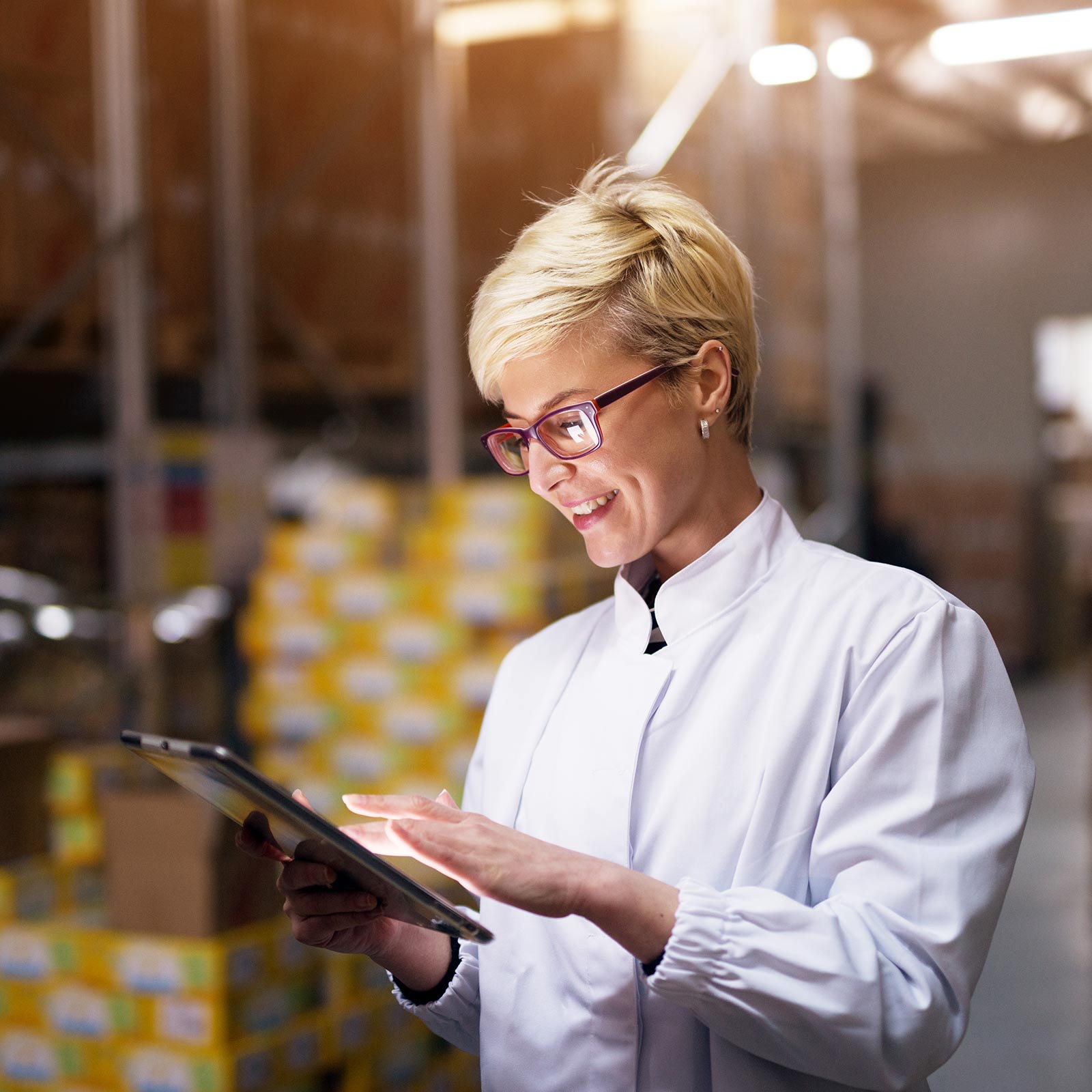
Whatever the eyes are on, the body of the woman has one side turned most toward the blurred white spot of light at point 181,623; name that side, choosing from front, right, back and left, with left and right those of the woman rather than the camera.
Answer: right

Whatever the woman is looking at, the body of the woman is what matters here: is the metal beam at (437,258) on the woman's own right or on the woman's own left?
on the woman's own right

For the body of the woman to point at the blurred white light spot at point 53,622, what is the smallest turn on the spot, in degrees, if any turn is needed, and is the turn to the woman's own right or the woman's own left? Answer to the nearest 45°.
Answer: approximately 90° to the woman's own right

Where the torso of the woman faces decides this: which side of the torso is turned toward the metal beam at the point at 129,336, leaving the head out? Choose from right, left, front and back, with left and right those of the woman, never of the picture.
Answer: right

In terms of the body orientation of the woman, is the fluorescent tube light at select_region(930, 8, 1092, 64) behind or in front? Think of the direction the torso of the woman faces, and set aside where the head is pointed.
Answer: behind

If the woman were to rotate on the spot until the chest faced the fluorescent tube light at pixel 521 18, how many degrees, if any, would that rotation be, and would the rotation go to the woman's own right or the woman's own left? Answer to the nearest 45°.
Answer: approximately 135° to the woman's own right

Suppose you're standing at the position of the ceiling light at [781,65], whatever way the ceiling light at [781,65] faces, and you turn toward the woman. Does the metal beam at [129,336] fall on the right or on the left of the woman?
right

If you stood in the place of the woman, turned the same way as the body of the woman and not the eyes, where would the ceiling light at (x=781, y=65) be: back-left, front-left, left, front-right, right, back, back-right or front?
back-right

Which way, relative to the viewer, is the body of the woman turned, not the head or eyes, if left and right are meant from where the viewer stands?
facing the viewer and to the left of the viewer

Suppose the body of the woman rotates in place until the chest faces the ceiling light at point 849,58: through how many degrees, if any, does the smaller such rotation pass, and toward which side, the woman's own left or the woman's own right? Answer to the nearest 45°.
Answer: approximately 135° to the woman's own right
